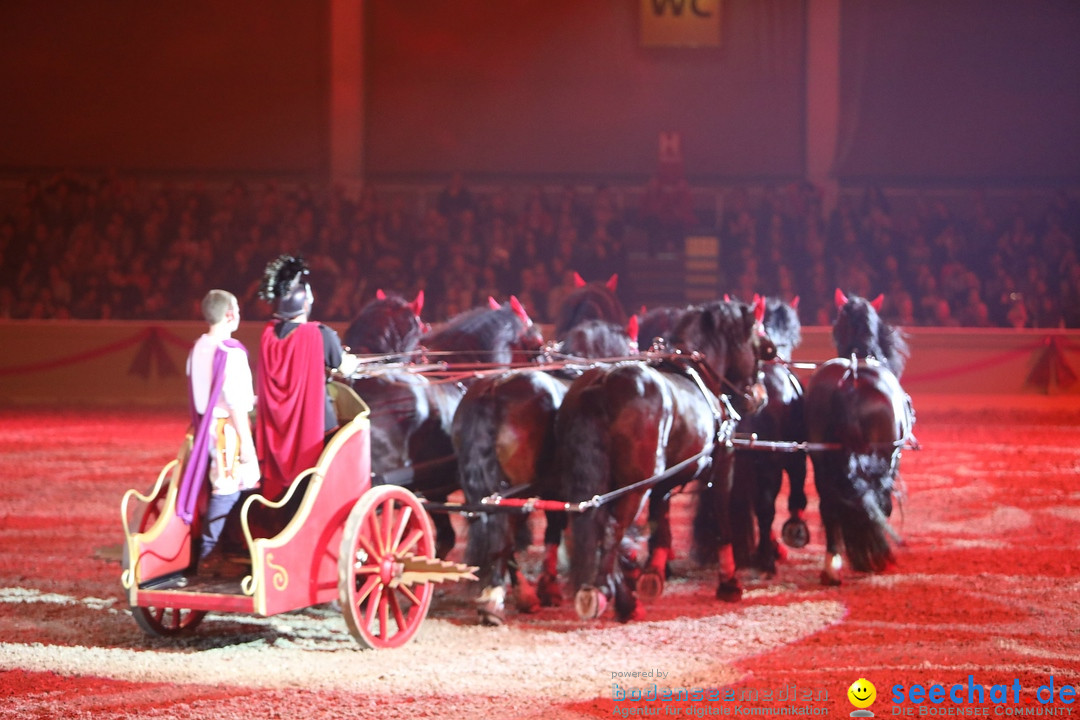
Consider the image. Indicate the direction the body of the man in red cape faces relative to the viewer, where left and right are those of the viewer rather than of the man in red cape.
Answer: facing away from the viewer and to the right of the viewer

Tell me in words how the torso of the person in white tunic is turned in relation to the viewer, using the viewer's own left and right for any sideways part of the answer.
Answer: facing away from the viewer and to the right of the viewer

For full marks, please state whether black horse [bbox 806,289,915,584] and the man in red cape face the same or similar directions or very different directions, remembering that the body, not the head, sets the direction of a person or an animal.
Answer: same or similar directions

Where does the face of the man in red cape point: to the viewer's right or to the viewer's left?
to the viewer's right

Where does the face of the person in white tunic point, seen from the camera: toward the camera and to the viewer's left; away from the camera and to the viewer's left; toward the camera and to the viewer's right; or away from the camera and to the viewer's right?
away from the camera and to the viewer's right

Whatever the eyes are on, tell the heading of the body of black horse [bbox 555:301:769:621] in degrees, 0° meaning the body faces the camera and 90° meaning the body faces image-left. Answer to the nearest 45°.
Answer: approximately 225°

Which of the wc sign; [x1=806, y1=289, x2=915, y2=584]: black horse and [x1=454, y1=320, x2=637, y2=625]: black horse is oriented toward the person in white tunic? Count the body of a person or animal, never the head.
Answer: the wc sign

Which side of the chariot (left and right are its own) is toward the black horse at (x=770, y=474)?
front

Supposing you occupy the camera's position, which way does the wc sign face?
facing the viewer

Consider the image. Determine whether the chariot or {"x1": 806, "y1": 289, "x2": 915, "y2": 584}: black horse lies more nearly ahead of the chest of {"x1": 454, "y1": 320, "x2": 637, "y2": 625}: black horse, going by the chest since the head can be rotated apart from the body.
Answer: the black horse
